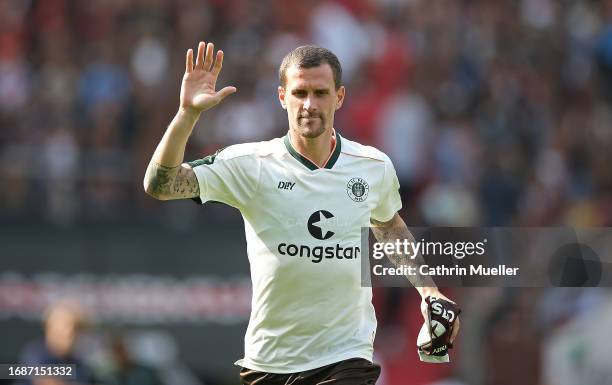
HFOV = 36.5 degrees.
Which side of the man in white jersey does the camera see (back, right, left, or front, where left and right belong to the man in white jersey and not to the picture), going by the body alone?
front
